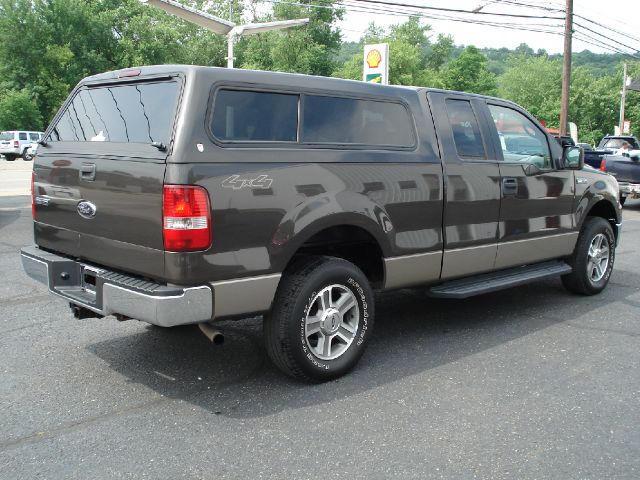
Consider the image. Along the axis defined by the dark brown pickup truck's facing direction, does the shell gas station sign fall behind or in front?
in front

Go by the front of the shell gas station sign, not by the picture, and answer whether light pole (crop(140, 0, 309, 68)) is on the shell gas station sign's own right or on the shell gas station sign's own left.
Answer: on the shell gas station sign's own right

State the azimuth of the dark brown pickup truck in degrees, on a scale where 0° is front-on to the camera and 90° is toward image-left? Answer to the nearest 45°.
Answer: approximately 225°

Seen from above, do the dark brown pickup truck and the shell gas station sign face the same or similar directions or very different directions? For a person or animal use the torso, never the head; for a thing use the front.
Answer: very different directions

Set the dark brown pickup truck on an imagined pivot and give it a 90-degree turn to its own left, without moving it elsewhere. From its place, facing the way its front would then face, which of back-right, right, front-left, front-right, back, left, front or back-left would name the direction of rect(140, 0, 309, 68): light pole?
front-right

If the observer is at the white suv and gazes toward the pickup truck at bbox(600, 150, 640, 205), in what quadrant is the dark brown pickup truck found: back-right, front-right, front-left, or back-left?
front-right

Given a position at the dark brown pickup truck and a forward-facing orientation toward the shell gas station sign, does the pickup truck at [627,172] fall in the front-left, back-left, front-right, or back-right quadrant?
front-right

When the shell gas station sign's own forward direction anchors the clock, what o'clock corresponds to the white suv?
The white suv is roughly at 3 o'clock from the shell gas station sign.

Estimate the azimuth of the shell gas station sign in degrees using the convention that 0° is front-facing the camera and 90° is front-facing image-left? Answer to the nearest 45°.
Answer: approximately 45°

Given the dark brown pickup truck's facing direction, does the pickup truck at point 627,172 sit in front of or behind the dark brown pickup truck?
in front
